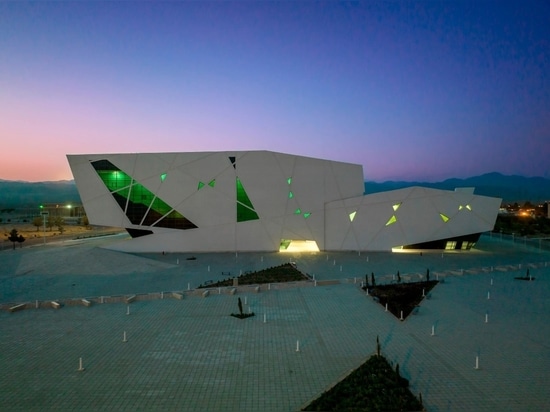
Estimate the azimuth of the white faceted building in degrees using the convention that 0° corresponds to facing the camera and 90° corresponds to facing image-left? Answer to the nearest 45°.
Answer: approximately 0°
